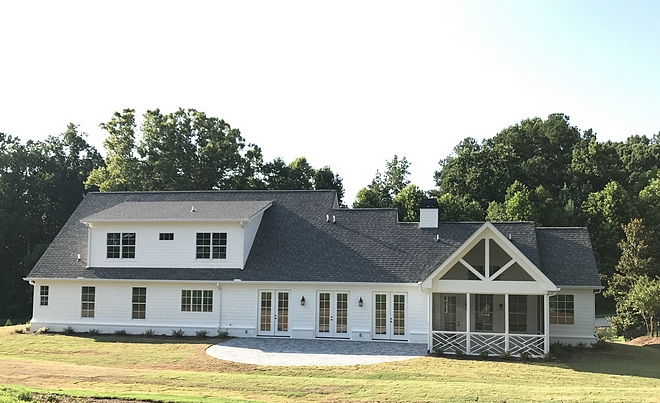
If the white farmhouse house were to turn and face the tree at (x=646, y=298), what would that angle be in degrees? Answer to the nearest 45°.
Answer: approximately 90° to its right

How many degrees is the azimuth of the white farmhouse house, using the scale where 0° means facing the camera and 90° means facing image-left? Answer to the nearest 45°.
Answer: approximately 180°
